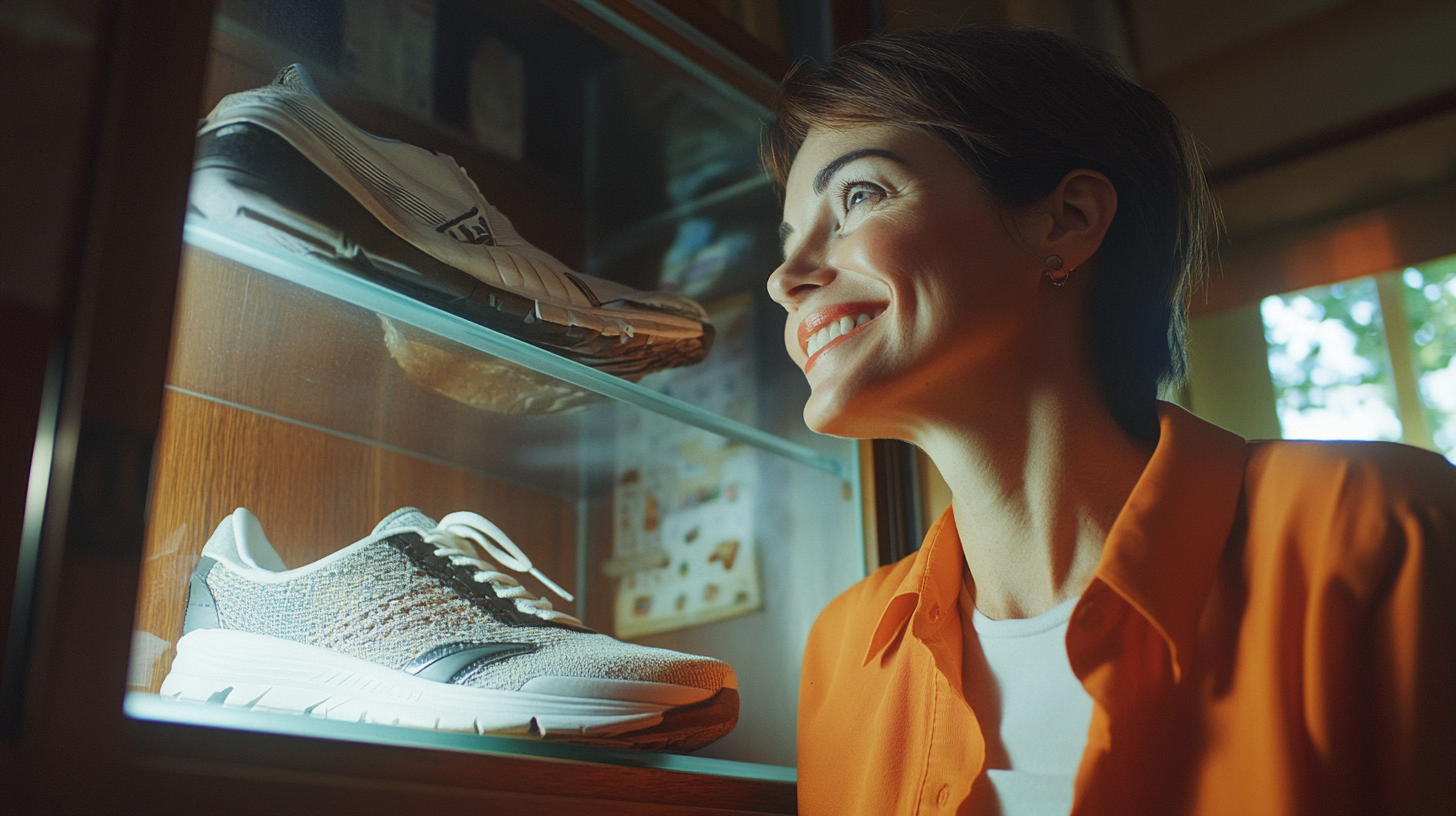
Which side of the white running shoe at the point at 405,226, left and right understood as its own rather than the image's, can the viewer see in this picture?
right

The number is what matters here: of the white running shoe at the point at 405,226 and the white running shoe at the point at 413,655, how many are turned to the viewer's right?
2

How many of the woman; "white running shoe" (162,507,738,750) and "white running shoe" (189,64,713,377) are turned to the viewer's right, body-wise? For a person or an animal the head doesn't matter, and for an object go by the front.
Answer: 2

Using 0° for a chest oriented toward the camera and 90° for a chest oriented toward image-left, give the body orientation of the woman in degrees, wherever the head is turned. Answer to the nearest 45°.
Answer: approximately 45°

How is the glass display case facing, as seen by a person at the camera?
facing the viewer and to the right of the viewer

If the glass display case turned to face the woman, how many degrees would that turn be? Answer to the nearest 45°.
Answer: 0° — it already faces them

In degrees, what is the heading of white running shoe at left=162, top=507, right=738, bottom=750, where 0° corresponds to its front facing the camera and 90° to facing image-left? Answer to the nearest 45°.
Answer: approximately 270°

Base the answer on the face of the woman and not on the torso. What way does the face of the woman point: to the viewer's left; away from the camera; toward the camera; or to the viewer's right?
to the viewer's left
